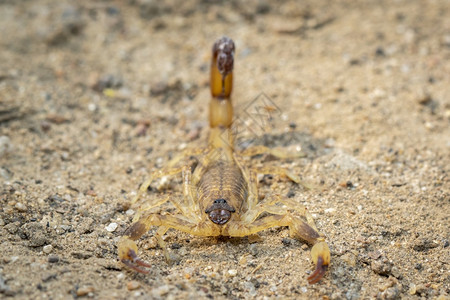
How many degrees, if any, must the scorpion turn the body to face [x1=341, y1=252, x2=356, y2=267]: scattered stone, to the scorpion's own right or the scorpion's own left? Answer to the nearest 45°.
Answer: approximately 45° to the scorpion's own left

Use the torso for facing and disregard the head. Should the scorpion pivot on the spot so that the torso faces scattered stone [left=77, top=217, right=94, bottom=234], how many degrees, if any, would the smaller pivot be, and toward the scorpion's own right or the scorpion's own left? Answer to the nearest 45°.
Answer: approximately 90° to the scorpion's own right

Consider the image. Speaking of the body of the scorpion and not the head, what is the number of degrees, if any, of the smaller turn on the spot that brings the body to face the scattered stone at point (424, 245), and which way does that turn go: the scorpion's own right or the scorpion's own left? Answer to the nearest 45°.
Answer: approximately 90° to the scorpion's own left

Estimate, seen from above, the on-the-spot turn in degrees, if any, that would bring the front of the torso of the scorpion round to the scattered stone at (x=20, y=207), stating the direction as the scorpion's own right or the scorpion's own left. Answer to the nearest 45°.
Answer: approximately 90° to the scorpion's own right

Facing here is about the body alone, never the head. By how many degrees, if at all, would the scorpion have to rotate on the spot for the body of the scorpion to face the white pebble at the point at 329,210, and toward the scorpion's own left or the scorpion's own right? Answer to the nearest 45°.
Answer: approximately 90° to the scorpion's own left

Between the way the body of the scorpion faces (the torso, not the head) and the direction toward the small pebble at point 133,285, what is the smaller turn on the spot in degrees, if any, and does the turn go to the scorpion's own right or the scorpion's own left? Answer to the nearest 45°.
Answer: approximately 45° to the scorpion's own right

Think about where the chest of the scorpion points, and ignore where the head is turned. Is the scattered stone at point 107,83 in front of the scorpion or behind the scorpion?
behind

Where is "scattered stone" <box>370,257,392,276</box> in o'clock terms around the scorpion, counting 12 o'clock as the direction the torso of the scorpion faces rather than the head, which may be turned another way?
The scattered stone is roughly at 10 o'clock from the scorpion.

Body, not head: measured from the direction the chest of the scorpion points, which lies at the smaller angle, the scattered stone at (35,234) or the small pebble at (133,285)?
the small pebble

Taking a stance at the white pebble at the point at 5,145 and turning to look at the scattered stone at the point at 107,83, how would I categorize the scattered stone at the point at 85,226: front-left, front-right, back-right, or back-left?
back-right

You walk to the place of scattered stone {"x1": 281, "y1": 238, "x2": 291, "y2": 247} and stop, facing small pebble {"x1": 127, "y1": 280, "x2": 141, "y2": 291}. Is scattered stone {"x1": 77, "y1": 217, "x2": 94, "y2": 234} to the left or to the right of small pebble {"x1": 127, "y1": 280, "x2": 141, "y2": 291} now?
right
